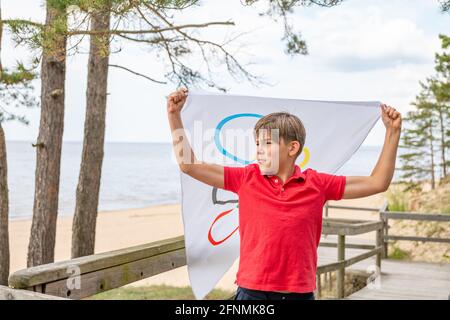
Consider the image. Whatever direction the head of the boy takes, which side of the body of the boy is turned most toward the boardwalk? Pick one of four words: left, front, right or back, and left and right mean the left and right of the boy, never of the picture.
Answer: back

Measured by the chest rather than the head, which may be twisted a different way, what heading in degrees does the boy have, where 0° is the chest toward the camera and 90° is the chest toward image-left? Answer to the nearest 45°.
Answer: approximately 0°

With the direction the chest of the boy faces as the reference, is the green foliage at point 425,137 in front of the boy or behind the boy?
behind

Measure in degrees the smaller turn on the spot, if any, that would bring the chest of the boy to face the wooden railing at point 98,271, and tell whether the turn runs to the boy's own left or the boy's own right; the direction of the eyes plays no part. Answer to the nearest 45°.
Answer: approximately 135° to the boy's own right

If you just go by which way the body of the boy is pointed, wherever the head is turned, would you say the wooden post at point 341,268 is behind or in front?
behind
